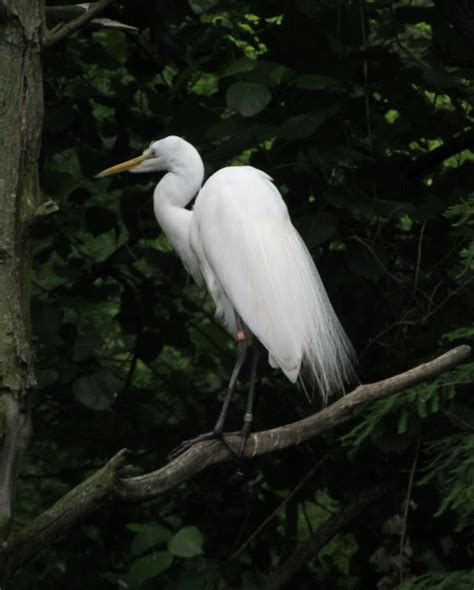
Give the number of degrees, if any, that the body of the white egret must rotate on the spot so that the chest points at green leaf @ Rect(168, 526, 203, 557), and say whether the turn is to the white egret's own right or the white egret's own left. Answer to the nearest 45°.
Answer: approximately 45° to the white egret's own left

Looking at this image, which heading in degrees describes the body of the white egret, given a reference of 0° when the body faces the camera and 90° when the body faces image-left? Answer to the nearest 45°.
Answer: approximately 90°

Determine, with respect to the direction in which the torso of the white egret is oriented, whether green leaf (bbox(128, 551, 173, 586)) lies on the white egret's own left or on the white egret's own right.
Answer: on the white egret's own left
